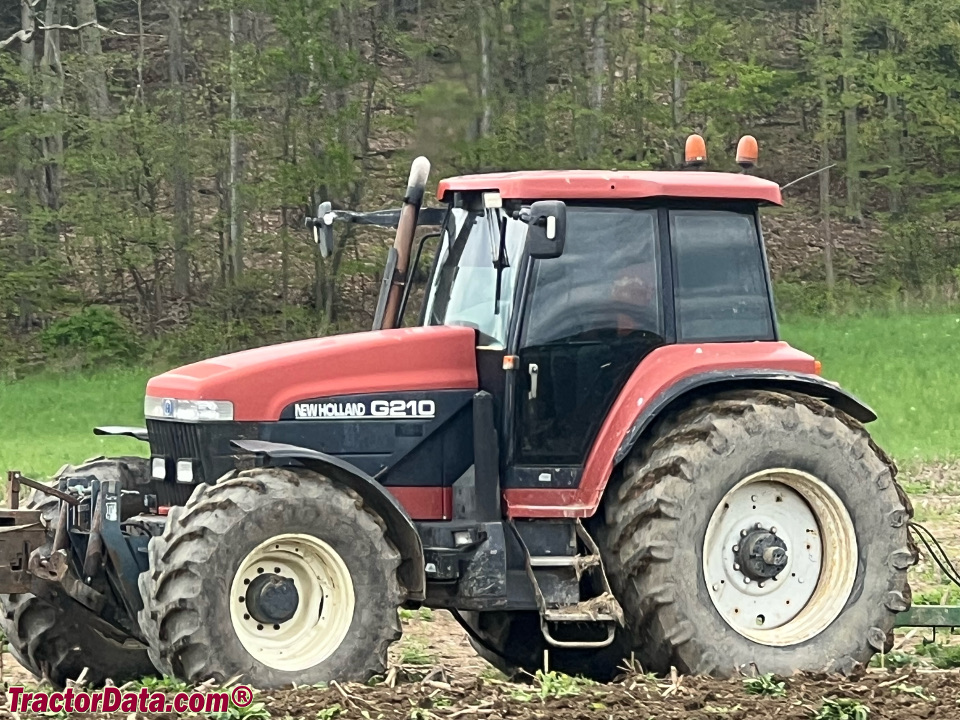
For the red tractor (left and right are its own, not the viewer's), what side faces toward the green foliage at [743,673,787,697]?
left

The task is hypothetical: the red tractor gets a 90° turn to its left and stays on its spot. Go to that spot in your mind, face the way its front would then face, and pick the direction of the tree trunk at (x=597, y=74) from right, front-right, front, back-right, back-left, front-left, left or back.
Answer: back-left

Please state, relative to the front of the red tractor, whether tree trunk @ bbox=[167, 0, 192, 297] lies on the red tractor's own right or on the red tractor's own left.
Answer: on the red tractor's own right

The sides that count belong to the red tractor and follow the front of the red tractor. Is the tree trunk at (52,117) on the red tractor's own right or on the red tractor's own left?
on the red tractor's own right

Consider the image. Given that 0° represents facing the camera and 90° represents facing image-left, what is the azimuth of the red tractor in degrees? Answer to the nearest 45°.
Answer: approximately 45°

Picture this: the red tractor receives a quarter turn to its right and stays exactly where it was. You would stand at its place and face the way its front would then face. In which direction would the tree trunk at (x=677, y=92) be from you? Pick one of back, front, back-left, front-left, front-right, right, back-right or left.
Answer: front-right

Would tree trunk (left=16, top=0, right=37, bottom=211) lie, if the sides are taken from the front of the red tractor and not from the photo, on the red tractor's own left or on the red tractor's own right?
on the red tractor's own right

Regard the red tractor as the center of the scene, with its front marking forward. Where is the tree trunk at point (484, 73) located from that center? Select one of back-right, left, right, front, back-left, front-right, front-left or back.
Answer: back-right

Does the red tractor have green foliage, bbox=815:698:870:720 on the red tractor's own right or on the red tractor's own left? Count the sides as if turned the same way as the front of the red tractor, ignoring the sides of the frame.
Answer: on the red tractor's own left
